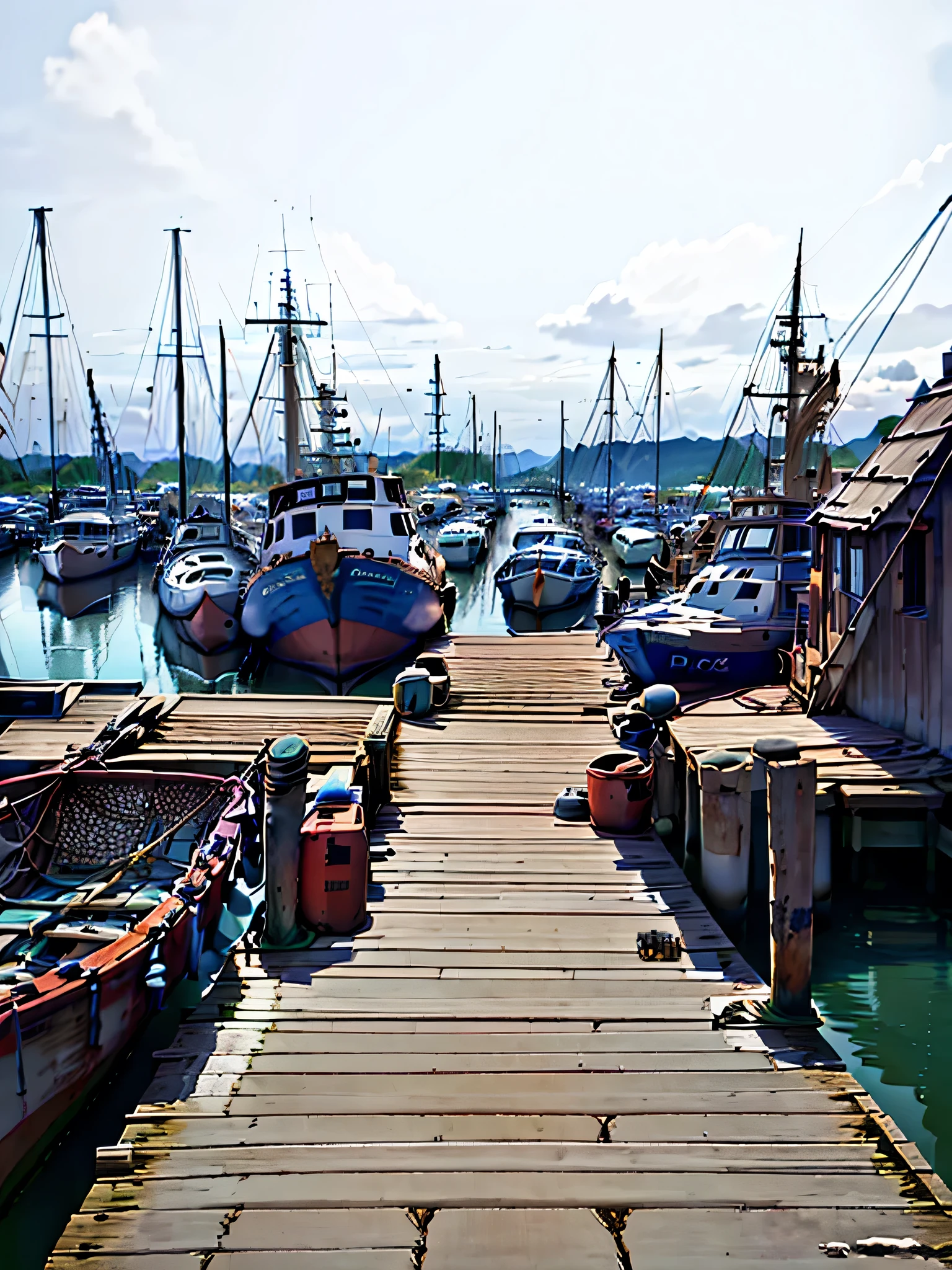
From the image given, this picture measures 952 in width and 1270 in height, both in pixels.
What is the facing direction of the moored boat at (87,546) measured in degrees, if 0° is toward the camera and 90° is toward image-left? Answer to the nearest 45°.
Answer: approximately 45°

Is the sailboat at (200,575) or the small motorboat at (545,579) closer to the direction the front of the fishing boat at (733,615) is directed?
the sailboat

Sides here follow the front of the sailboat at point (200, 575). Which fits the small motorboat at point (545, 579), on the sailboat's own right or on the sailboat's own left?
on the sailboat's own left

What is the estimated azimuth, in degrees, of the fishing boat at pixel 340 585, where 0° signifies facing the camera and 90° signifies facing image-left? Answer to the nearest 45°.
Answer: approximately 0°

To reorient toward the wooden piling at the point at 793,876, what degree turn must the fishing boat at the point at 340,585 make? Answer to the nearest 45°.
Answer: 0° — it already faces it

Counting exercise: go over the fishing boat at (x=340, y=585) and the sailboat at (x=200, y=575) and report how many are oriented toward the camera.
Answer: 2

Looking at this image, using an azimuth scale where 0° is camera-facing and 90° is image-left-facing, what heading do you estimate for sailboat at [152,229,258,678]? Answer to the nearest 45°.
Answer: approximately 0°
